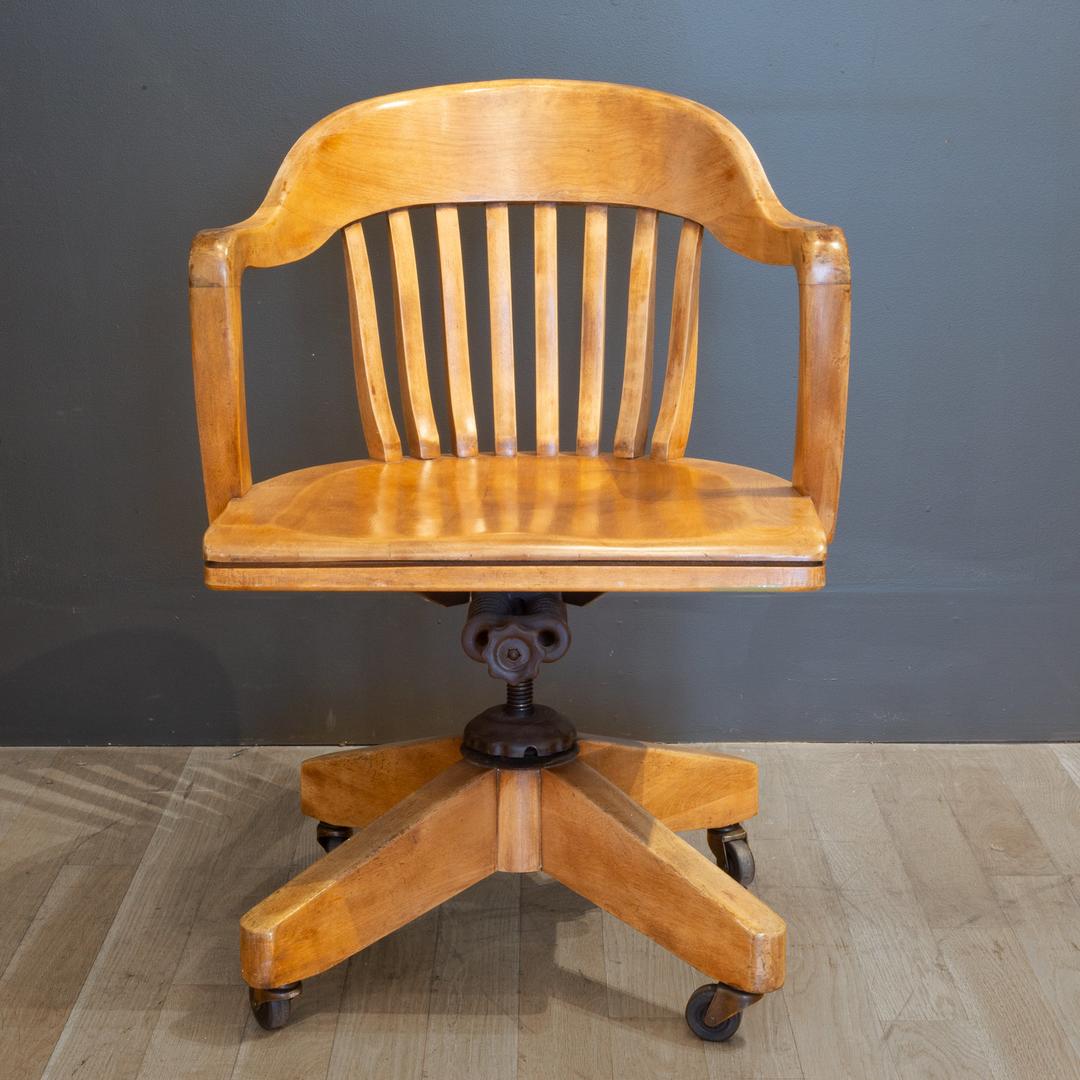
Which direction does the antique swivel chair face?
toward the camera
